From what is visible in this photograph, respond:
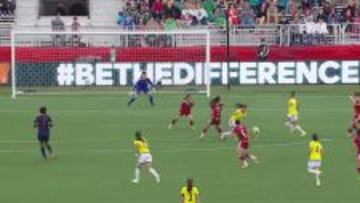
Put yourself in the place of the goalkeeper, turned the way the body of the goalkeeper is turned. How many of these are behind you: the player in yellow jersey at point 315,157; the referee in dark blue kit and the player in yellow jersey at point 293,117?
0

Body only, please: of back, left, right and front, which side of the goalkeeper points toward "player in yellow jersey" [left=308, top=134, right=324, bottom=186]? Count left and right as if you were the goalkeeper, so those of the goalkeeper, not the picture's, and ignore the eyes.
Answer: front

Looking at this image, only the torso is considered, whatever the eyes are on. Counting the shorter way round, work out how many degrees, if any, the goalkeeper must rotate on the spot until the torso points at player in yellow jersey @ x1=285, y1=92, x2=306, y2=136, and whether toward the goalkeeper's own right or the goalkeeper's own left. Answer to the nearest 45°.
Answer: approximately 45° to the goalkeeper's own left

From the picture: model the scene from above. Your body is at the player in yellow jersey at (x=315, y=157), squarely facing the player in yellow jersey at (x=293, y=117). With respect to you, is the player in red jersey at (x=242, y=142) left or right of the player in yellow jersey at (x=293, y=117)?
left

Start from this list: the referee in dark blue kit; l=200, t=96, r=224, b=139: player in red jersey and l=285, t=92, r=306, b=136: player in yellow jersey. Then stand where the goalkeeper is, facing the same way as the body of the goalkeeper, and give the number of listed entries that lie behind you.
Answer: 0

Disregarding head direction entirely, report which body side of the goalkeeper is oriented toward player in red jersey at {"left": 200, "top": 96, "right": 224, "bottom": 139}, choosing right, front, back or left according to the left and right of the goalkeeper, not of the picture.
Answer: front

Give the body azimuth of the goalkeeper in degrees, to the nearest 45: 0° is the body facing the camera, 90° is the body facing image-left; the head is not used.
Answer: approximately 0°

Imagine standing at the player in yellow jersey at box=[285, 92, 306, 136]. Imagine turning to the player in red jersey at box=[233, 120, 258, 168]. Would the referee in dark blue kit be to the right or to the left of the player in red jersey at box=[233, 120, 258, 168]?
right
